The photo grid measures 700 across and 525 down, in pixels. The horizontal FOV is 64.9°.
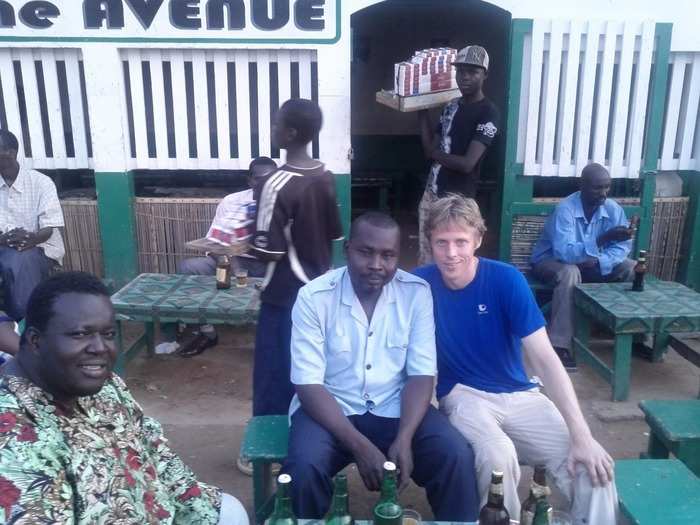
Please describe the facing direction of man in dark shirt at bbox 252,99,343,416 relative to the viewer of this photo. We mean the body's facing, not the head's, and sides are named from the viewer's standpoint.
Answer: facing away from the viewer and to the left of the viewer

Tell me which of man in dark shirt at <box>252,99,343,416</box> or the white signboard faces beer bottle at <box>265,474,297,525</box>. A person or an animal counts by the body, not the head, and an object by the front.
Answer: the white signboard

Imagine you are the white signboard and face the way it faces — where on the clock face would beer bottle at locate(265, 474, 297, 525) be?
The beer bottle is roughly at 12 o'clock from the white signboard.

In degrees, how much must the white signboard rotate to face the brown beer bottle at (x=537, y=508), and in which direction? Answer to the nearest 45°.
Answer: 0° — it already faces it

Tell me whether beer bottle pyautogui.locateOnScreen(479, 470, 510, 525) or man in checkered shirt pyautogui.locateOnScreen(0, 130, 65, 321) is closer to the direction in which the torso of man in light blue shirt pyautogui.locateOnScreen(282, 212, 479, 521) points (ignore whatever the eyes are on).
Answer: the beer bottle

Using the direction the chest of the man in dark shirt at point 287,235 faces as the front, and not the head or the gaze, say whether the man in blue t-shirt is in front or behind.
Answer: behind

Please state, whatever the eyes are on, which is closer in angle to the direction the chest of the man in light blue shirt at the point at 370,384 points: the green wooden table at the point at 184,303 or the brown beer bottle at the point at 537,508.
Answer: the brown beer bottle

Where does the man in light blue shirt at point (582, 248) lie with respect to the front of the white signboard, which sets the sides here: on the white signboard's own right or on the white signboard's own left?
on the white signboard's own left

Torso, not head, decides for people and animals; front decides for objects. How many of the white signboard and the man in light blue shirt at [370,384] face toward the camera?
2

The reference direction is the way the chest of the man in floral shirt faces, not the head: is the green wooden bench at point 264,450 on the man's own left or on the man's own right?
on the man's own left

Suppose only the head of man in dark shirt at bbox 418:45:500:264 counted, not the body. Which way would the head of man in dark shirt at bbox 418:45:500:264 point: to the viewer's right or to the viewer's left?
to the viewer's left

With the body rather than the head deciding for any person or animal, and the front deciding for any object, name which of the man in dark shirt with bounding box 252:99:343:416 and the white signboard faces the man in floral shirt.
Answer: the white signboard

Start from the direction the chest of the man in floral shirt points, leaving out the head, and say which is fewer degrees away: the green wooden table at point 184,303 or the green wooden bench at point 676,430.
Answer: the green wooden bench

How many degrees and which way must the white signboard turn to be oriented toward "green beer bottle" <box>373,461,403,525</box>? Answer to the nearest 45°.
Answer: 0° — it already faces it
